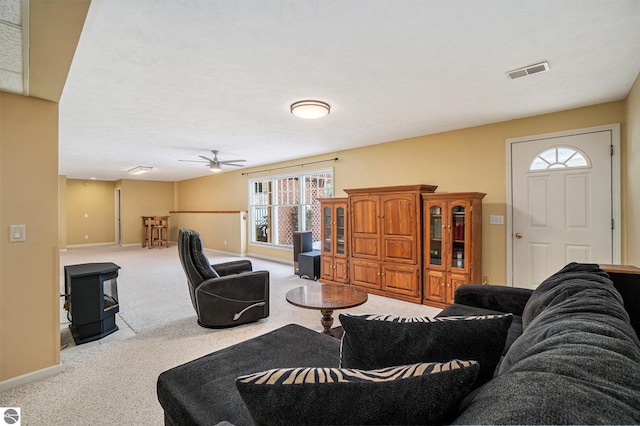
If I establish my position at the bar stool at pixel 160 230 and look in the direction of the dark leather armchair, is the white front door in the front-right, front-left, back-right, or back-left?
front-left

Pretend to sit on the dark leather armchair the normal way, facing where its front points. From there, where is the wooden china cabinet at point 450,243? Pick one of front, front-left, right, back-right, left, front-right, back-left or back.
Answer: front

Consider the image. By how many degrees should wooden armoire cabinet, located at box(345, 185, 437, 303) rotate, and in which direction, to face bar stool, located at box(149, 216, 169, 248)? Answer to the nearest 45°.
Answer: approximately 90° to its right

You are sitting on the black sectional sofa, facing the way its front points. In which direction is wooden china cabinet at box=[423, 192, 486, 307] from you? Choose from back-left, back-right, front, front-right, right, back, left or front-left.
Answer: right

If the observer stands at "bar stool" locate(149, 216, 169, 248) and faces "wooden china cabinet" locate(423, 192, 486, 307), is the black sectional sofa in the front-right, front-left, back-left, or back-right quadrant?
front-right

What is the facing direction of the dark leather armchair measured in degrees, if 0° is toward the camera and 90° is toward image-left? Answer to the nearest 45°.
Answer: approximately 270°

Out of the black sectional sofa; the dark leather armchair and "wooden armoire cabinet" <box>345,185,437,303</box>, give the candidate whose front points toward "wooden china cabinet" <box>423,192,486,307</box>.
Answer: the dark leather armchair

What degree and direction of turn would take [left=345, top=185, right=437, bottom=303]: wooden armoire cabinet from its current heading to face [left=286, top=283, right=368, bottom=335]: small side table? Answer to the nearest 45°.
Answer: approximately 45° to its left

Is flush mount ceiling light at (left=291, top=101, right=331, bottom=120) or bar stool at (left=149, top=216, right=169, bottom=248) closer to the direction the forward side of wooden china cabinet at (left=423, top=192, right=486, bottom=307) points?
the flush mount ceiling light

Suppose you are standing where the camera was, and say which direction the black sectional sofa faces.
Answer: facing to the left of the viewer

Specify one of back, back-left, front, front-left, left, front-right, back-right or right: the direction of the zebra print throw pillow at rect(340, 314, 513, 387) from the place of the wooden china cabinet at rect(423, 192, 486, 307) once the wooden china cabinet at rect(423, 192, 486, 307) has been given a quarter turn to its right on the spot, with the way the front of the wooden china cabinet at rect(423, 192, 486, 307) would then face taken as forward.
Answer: back-left

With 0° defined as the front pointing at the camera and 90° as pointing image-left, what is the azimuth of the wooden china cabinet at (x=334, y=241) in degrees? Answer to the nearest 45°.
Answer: approximately 45°

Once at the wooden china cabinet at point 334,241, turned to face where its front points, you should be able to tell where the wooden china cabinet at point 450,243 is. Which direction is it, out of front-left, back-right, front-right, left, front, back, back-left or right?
left

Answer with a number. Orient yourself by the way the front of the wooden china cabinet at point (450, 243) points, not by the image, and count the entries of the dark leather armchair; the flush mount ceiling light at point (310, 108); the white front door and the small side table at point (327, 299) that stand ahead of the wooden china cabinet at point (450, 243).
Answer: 3

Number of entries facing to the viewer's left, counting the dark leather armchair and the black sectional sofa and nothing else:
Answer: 1

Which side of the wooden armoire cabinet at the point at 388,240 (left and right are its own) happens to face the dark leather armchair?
front

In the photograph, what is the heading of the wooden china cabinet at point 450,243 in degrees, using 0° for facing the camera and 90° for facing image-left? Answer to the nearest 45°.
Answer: approximately 45°
